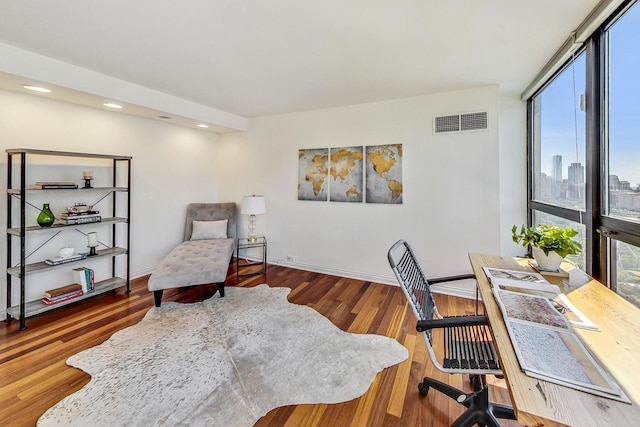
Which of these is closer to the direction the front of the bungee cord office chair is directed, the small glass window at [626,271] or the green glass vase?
the small glass window

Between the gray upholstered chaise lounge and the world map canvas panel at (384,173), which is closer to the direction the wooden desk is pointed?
the gray upholstered chaise lounge

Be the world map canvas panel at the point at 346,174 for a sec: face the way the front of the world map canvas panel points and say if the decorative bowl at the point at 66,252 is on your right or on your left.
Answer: on your right

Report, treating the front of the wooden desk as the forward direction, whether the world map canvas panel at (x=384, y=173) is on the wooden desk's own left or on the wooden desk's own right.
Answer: on the wooden desk's own right

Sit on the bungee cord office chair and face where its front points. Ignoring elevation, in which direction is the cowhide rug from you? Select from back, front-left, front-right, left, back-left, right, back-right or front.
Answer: back

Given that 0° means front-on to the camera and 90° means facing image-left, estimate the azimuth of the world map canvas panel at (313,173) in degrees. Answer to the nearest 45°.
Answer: approximately 0°

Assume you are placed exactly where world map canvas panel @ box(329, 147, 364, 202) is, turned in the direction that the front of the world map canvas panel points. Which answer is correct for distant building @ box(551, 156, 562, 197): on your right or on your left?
on your left

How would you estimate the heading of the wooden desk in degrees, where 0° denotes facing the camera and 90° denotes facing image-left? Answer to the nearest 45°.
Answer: approximately 90°
